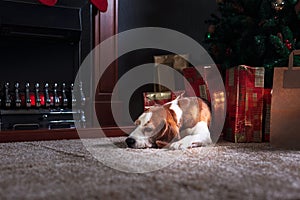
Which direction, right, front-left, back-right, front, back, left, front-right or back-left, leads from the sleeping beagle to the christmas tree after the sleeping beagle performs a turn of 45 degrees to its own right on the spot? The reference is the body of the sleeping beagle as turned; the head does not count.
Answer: back-right

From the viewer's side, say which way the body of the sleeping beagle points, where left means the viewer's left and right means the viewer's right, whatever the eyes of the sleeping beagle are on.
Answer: facing the viewer and to the left of the viewer
